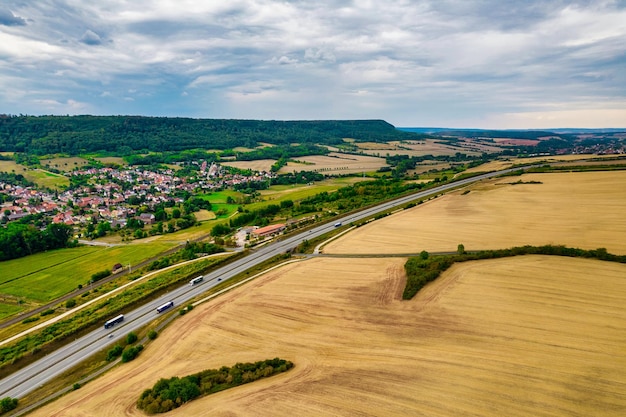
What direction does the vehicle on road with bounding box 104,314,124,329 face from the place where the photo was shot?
facing the viewer and to the left of the viewer

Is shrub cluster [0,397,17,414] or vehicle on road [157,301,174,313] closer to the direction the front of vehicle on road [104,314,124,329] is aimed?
the shrub cluster

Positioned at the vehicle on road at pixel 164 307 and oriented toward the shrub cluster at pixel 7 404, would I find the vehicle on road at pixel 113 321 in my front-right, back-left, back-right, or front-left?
front-right

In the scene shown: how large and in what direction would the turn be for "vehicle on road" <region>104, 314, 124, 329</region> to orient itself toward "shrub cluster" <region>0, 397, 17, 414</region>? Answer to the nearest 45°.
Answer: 0° — it already faces it

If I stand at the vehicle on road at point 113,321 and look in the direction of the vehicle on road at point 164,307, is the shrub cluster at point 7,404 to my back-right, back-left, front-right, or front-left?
back-right

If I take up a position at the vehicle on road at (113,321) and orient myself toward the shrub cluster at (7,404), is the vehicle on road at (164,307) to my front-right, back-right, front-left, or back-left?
back-left

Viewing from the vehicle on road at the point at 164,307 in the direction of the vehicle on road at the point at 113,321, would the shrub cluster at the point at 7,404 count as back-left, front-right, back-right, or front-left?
front-left

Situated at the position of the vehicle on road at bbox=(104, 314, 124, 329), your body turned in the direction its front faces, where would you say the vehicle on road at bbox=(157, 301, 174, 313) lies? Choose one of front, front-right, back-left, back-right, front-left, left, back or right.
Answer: back-left
